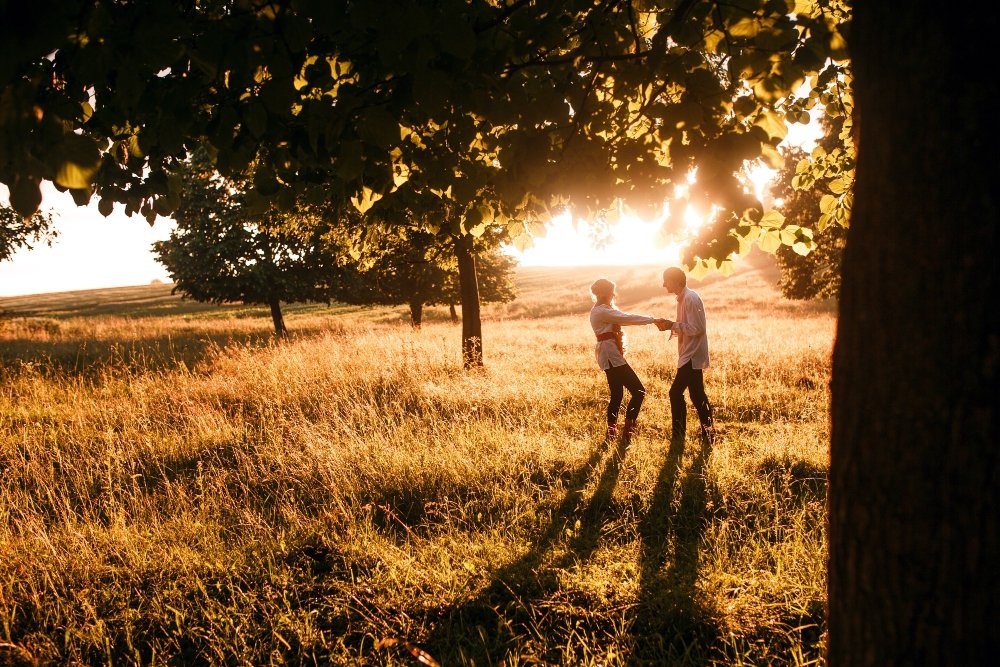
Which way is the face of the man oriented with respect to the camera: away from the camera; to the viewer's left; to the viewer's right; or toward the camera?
to the viewer's left

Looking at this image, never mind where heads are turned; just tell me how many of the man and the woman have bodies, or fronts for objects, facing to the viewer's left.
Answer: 1

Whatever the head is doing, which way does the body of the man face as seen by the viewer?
to the viewer's left

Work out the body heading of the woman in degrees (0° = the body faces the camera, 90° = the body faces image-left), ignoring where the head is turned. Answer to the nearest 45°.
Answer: approximately 270°

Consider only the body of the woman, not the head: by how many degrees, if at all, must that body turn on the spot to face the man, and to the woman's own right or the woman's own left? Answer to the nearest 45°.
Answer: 0° — they already face them
